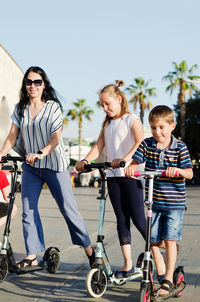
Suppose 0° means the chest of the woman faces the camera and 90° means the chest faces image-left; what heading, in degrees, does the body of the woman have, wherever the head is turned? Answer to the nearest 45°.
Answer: approximately 45°

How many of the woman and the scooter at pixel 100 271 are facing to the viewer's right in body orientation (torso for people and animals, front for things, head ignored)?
0

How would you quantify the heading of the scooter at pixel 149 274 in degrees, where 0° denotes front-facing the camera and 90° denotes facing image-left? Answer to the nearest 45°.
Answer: approximately 45°

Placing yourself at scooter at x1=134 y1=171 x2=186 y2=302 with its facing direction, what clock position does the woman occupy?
The woman is roughly at 3 o'clock from the scooter.

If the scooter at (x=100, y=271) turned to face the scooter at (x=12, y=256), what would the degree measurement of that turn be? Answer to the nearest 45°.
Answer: approximately 90° to its right

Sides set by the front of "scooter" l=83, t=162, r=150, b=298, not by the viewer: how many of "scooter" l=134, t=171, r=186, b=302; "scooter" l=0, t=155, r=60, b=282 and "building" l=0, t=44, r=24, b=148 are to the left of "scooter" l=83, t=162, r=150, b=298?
1

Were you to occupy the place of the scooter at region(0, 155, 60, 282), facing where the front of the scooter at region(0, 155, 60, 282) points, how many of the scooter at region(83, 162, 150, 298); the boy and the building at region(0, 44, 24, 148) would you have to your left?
2

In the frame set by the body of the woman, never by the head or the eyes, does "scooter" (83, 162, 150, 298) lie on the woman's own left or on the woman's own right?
on the woman's own left

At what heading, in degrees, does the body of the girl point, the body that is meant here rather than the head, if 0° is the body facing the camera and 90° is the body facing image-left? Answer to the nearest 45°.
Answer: approximately 45°

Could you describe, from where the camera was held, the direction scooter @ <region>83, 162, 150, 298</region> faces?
facing the viewer and to the left of the viewer

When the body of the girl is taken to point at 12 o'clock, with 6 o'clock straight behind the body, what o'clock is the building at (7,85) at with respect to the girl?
The building is roughly at 4 o'clock from the girl.

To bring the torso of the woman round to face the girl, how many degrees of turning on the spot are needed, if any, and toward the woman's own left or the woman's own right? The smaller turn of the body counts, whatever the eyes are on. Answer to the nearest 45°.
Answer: approximately 90° to the woman's own left

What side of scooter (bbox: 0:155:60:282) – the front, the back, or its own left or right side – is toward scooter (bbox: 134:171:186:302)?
left
